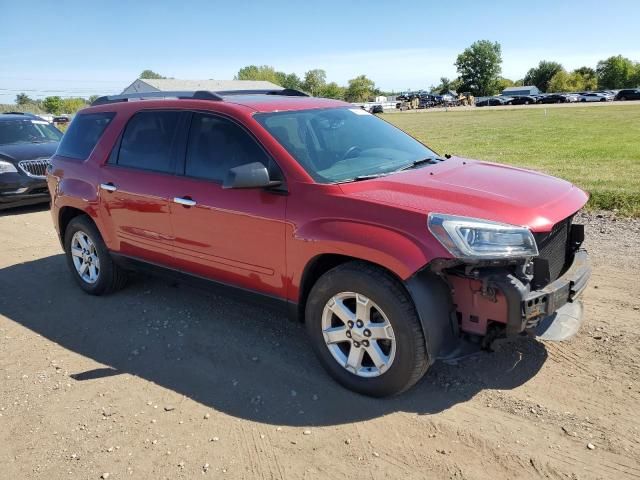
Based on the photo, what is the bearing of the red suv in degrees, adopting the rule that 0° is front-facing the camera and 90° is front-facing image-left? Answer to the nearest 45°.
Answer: approximately 315°

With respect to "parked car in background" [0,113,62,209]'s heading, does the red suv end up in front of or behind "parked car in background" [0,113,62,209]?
in front

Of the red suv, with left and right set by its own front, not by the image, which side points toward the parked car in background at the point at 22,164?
back

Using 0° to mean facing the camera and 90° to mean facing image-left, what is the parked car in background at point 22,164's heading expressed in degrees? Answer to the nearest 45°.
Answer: approximately 315°

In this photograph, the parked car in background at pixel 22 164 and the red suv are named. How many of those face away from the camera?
0
